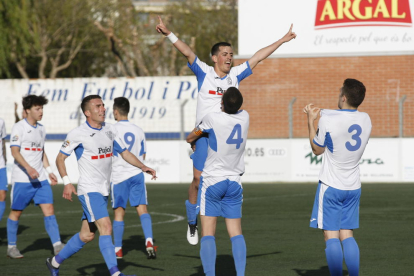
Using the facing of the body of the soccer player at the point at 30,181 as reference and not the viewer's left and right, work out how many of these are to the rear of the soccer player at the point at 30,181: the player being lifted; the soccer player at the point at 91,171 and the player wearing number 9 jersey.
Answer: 0

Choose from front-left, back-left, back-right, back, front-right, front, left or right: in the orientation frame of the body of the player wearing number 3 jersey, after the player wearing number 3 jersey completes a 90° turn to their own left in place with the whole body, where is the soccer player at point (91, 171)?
front-right

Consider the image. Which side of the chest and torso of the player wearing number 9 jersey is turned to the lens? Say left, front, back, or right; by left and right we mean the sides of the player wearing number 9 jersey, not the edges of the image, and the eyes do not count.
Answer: back

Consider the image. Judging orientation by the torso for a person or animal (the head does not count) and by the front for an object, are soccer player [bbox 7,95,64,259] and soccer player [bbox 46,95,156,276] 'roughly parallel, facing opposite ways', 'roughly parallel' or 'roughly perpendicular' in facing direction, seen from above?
roughly parallel

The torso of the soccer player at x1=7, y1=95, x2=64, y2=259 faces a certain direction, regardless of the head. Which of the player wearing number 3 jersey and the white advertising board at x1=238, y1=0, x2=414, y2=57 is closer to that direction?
the player wearing number 3 jersey

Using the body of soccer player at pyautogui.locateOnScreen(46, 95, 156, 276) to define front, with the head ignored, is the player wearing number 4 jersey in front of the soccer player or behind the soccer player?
in front

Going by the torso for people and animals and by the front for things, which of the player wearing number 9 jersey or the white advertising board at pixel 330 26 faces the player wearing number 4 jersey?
the white advertising board

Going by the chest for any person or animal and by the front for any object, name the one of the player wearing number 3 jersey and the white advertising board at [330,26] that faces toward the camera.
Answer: the white advertising board

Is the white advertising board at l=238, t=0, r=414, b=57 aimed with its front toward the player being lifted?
yes

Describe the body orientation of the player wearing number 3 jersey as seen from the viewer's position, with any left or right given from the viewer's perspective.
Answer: facing away from the viewer and to the left of the viewer

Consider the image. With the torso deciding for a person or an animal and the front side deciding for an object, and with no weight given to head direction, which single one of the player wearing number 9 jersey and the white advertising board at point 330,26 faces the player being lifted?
the white advertising board

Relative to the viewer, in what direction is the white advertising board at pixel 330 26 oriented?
toward the camera

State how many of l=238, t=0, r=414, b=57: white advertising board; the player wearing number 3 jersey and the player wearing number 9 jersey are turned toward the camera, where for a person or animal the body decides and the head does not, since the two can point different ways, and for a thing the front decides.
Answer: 1

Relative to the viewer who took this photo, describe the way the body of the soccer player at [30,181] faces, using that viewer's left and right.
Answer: facing the viewer and to the right of the viewer

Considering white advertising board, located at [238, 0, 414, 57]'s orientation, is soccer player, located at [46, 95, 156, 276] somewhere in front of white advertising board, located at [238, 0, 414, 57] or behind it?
in front

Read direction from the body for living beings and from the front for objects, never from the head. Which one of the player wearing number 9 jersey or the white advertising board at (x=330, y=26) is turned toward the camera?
the white advertising board

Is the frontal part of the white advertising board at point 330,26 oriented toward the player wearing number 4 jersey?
yes

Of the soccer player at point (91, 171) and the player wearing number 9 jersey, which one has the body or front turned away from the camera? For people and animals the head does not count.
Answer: the player wearing number 9 jersey

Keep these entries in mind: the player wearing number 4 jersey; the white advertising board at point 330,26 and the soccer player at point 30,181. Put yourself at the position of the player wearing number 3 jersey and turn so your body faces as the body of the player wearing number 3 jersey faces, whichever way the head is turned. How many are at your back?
0

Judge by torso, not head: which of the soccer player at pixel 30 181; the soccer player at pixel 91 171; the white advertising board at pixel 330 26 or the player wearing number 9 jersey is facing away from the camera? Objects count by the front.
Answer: the player wearing number 9 jersey
